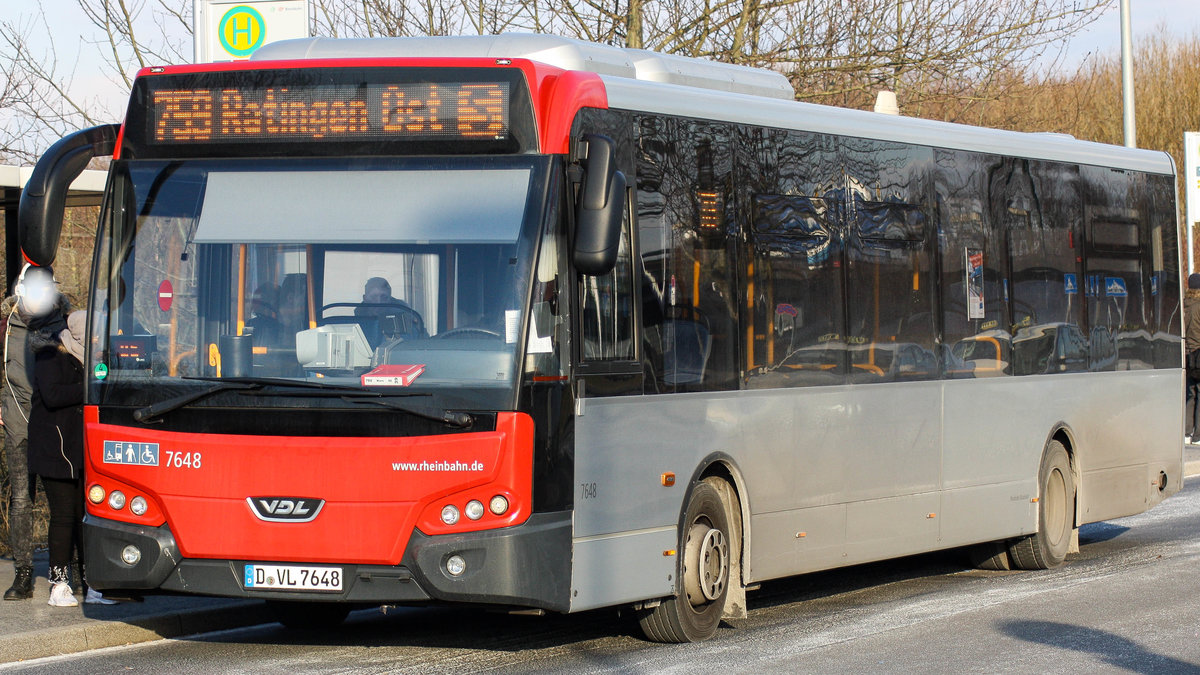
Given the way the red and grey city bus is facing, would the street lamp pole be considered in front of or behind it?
behind

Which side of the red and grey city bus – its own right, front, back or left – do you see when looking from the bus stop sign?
right

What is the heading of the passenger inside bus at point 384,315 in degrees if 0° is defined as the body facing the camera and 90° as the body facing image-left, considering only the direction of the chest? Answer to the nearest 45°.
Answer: approximately 0°

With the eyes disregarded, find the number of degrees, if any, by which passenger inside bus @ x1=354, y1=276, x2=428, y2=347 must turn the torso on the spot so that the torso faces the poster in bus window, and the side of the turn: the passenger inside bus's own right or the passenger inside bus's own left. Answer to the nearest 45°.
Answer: approximately 135° to the passenger inside bus's own left

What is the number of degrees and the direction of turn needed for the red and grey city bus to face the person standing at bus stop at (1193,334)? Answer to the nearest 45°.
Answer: approximately 180°

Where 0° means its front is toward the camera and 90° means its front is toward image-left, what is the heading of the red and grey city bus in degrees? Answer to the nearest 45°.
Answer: approximately 45°

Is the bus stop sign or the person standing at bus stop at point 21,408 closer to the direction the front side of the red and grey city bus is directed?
the person standing at bus stop
